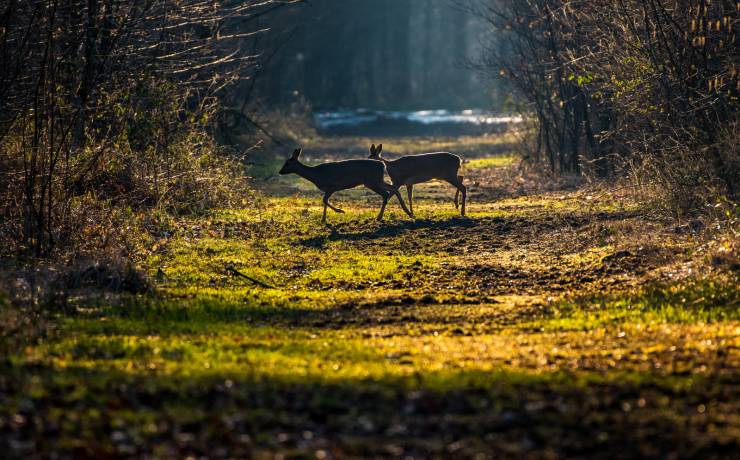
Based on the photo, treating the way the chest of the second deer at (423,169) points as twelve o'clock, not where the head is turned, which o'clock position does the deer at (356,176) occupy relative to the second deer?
The deer is roughly at 11 o'clock from the second deer.

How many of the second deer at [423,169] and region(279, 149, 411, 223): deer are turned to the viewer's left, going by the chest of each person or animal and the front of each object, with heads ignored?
2

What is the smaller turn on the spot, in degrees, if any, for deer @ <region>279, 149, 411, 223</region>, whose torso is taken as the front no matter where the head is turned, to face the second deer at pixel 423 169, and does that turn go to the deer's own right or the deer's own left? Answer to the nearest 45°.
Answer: approximately 180°

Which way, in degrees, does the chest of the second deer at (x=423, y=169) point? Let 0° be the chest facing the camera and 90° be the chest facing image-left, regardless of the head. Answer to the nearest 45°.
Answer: approximately 90°

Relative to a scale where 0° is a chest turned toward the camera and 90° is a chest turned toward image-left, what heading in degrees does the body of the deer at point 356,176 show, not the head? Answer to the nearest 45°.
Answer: approximately 90°
